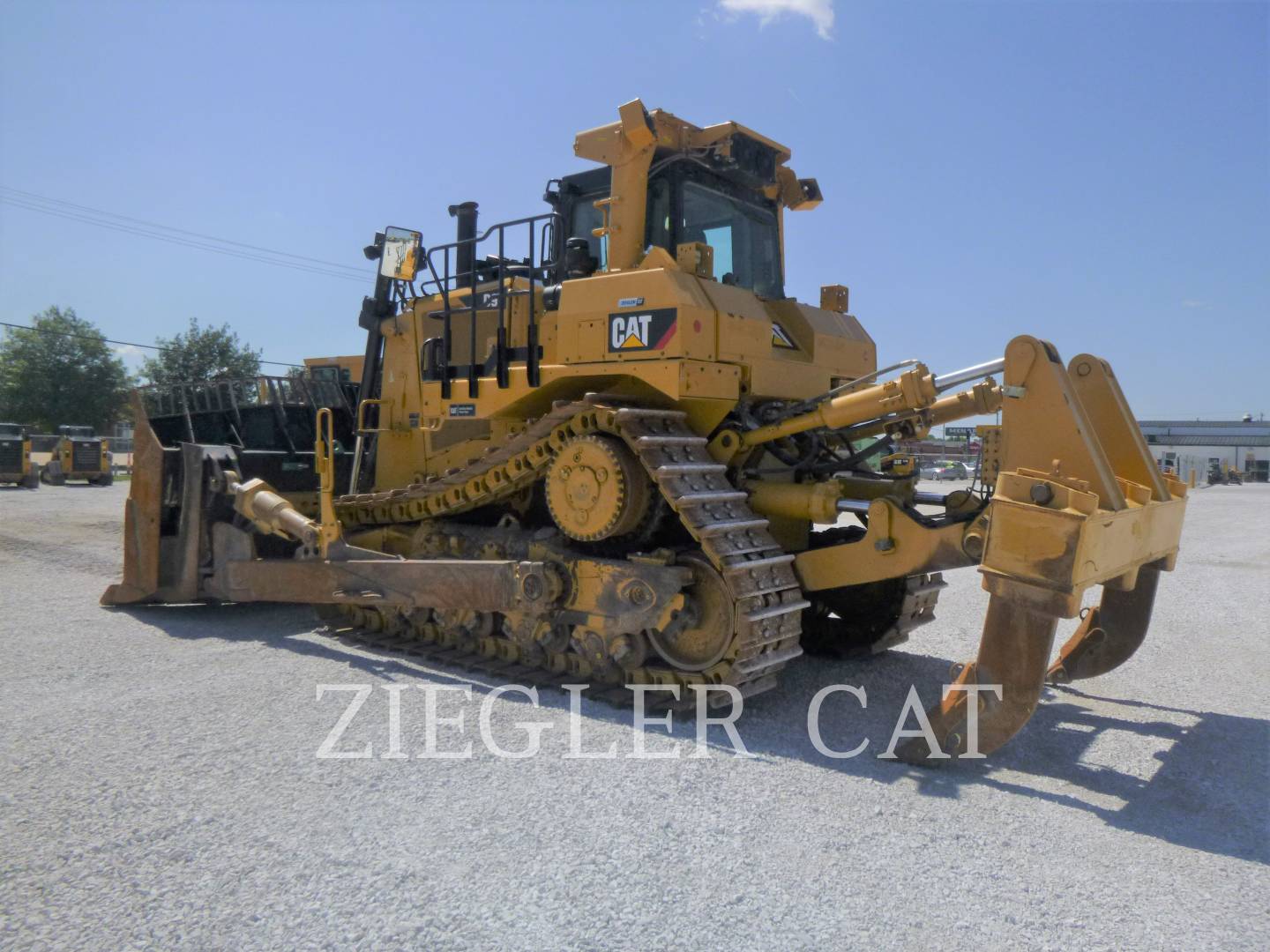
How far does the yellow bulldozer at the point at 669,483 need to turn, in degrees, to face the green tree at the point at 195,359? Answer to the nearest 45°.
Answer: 0° — it already faces it

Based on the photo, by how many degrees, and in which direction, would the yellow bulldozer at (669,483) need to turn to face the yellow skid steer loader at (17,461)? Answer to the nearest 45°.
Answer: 0° — it already faces it

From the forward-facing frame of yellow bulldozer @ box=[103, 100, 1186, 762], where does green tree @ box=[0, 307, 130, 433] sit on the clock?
The green tree is roughly at 12 o'clock from the yellow bulldozer.

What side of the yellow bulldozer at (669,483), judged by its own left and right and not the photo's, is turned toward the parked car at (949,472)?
right

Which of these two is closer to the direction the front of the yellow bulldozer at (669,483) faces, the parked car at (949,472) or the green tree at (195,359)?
the green tree

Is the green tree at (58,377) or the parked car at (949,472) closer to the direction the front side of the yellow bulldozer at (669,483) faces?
the green tree

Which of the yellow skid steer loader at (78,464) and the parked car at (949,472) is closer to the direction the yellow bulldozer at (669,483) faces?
the yellow skid steer loader

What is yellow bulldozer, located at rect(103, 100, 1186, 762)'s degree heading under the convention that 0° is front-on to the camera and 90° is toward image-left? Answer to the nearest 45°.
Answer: approximately 135°

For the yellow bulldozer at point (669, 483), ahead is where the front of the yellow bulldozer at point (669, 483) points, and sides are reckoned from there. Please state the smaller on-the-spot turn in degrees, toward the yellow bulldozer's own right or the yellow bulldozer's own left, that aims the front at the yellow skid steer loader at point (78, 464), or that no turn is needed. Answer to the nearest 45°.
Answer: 0° — it already faces it
